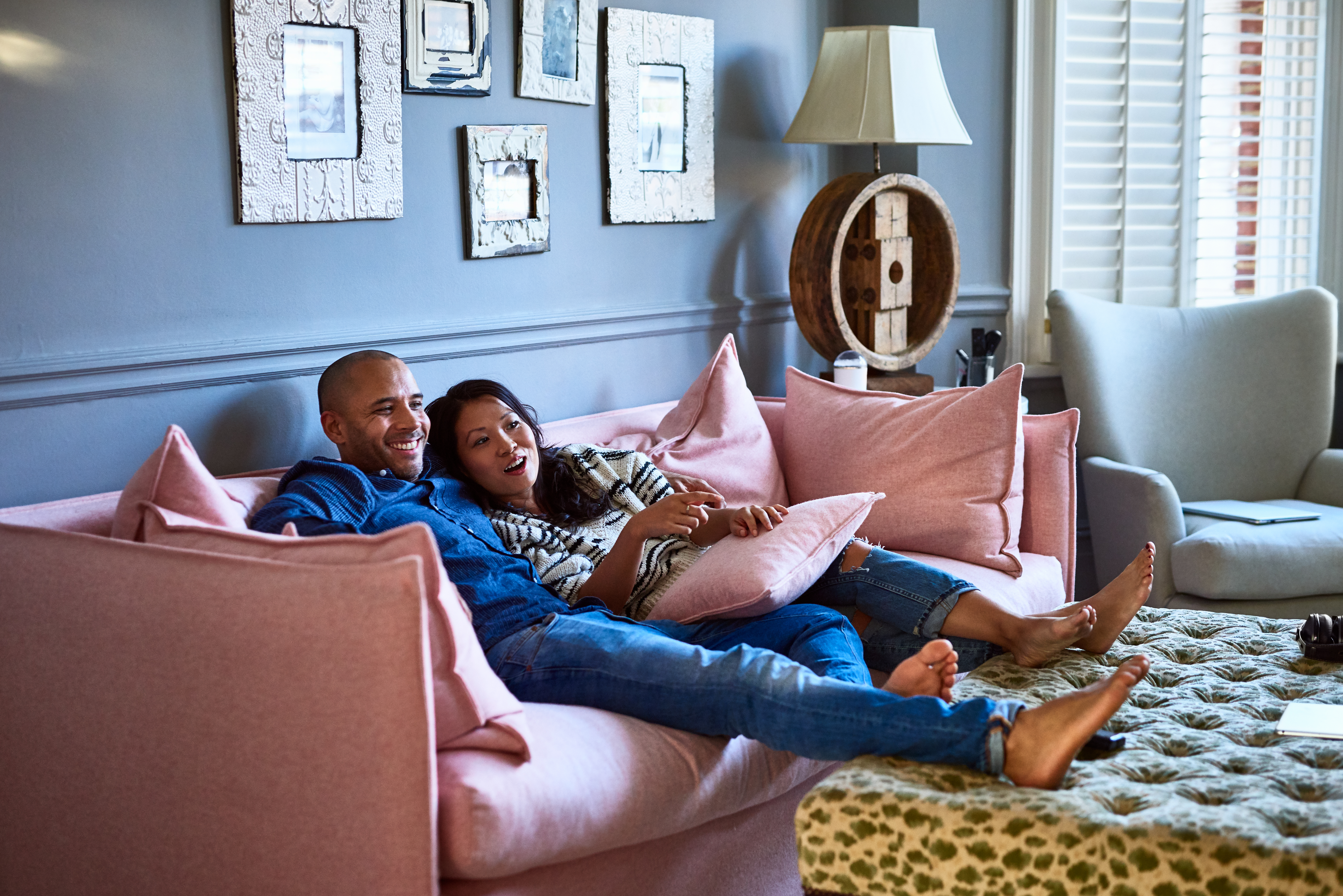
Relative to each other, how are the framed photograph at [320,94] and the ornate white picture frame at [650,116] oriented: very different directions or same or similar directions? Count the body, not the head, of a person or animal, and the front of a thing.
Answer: same or similar directions

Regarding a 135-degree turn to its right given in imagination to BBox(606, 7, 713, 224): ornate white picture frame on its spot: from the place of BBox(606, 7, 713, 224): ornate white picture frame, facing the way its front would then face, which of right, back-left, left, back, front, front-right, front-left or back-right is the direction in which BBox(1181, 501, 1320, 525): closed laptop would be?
back

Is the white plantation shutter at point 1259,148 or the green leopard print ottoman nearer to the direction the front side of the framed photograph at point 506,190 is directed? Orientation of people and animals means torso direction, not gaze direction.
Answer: the green leopard print ottoman

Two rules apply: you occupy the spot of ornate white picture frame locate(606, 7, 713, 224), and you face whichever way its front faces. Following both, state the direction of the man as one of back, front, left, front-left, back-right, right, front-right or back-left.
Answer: front-right

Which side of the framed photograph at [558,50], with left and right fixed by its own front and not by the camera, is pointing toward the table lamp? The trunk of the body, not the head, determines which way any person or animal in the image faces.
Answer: left

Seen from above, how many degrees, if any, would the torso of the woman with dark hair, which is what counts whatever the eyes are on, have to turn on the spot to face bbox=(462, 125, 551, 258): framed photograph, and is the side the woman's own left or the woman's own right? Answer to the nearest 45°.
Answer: approximately 180°

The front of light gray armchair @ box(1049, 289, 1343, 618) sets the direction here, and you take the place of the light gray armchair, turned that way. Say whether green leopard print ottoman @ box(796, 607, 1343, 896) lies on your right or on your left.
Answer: on your right

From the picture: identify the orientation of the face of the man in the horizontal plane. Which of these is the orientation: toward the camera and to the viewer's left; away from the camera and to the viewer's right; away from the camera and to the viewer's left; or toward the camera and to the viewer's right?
toward the camera and to the viewer's right

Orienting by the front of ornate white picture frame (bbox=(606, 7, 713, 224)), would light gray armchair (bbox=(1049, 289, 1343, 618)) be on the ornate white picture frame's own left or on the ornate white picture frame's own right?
on the ornate white picture frame's own left

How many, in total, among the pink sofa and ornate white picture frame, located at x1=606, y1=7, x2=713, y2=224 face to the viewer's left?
0

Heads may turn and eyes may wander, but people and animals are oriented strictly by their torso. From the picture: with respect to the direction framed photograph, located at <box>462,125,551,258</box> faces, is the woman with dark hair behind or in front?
in front

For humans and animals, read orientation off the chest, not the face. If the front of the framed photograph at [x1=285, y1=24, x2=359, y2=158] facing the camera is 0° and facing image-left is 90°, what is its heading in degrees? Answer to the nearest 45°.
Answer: approximately 315°

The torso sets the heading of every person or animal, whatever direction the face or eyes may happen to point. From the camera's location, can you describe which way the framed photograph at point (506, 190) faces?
facing the viewer and to the right of the viewer

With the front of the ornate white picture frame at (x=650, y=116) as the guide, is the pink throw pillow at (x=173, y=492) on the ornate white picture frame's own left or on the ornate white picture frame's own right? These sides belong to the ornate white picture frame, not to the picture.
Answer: on the ornate white picture frame's own right
